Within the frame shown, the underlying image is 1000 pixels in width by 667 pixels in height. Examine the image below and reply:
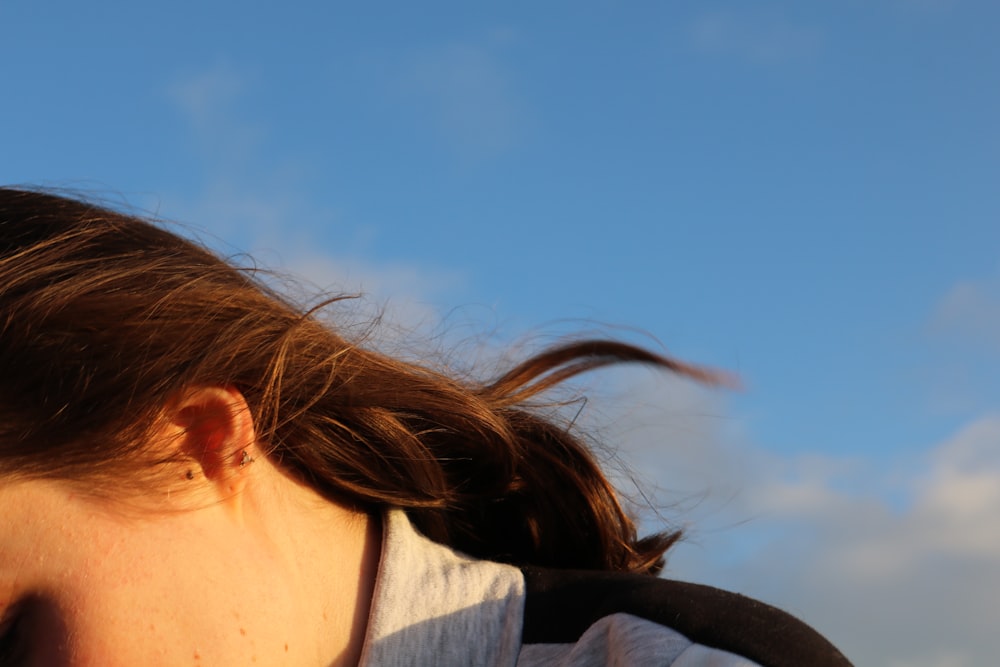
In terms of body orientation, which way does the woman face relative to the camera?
to the viewer's left

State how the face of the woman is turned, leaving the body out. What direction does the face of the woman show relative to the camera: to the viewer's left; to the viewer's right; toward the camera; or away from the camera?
to the viewer's left
